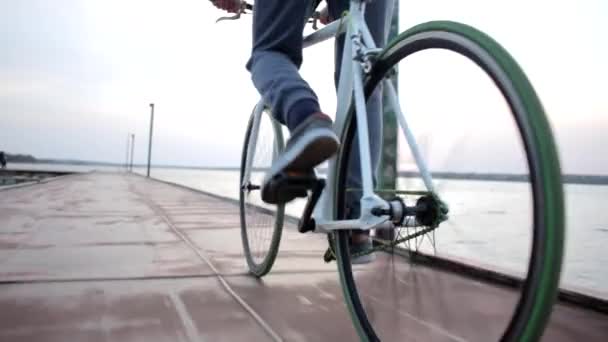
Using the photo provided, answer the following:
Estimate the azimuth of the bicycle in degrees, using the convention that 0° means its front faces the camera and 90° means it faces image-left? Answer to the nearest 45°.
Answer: approximately 135°

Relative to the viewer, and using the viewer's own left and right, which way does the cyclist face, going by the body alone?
facing away from the viewer and to the left of the viewer
